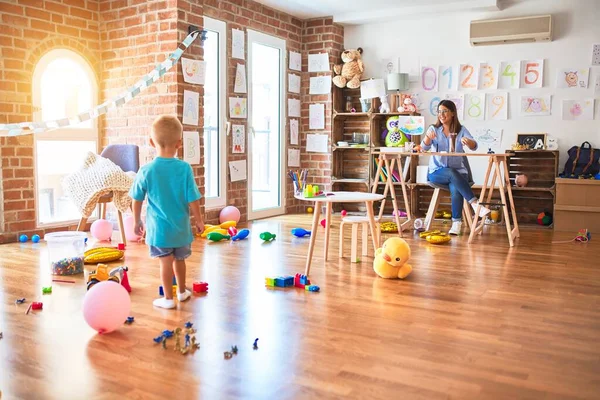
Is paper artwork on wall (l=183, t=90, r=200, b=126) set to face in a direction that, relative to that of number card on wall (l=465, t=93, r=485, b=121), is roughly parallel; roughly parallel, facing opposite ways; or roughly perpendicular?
roughly perpendicular

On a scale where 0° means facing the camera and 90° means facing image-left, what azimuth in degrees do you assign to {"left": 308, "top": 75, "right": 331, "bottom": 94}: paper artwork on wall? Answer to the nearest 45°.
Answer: approximately 0°

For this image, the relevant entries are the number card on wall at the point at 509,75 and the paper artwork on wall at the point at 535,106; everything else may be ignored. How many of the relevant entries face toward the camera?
2

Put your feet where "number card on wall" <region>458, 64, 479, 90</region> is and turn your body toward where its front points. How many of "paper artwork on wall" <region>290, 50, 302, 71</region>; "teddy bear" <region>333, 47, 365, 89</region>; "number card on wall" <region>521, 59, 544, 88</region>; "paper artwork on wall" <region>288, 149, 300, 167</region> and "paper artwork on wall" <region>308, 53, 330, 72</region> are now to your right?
4
